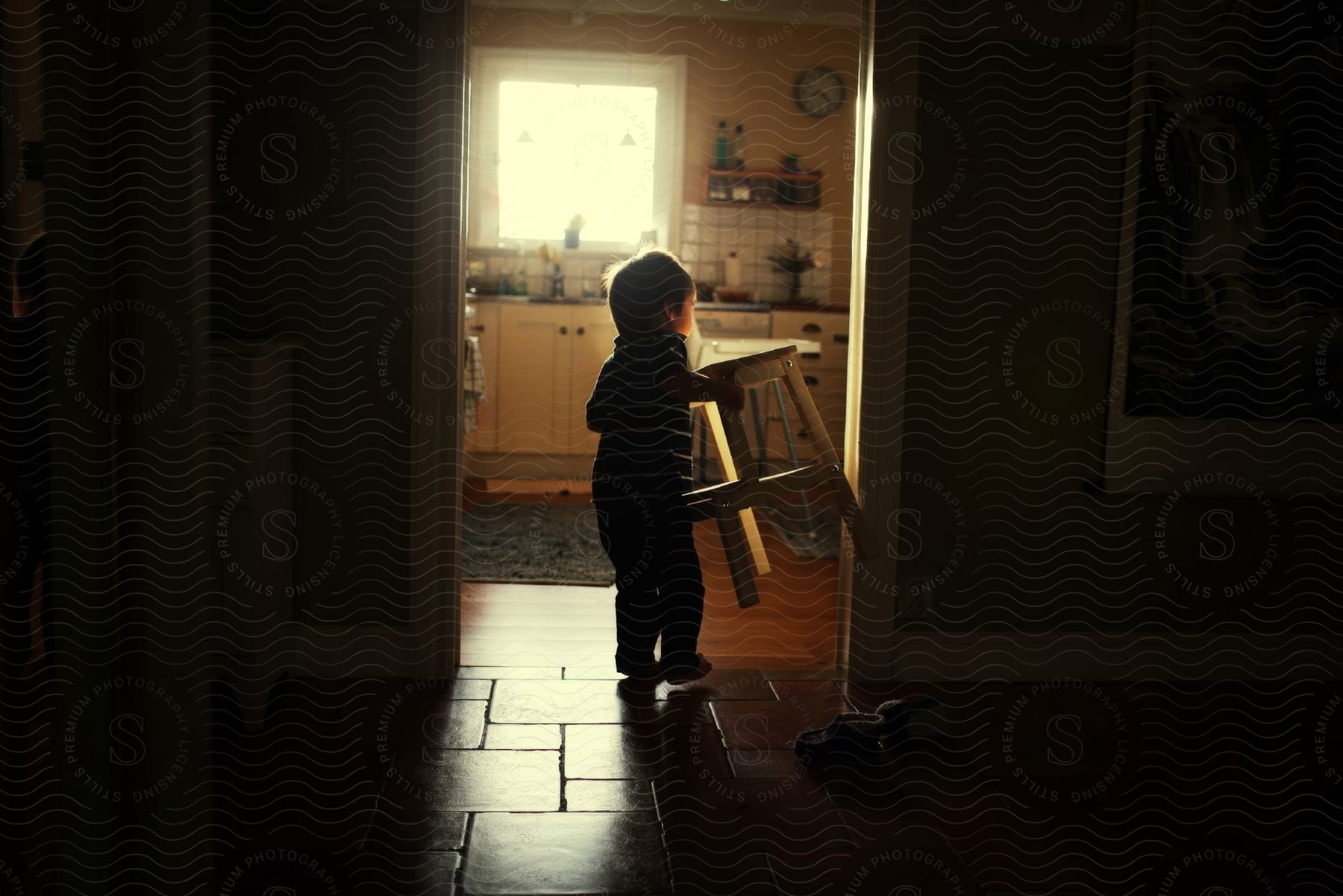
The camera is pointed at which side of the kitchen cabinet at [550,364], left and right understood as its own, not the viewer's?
front

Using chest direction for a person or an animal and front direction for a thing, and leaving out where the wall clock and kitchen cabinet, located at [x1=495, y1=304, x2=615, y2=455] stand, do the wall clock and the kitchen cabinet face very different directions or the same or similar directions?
same or similar directions

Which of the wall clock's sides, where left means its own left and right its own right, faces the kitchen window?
right

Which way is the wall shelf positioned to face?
toward the camera

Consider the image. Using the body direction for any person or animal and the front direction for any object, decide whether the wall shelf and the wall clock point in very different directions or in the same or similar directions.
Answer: same or similar directions

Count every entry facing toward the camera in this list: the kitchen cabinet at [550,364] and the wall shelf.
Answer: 2

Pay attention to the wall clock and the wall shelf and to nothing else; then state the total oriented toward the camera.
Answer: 2

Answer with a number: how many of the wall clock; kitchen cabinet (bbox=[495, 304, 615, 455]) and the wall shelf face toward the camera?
3

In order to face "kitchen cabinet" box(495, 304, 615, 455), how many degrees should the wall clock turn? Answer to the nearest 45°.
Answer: approximately 45° to its right
